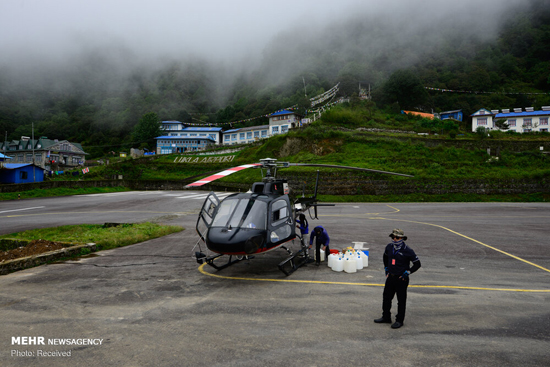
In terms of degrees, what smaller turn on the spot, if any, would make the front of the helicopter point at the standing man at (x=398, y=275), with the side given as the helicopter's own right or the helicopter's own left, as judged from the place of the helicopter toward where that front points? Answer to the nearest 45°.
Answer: approximately 90° to the helicopter's own left

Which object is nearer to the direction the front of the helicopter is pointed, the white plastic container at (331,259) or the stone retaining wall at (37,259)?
the stone retaining wall

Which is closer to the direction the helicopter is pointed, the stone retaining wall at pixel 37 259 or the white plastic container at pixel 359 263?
the stone retaining wall

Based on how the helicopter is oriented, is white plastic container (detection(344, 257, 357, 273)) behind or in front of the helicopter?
behind

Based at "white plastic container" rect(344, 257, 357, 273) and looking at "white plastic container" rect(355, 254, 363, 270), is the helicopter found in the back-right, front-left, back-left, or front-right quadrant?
back-left

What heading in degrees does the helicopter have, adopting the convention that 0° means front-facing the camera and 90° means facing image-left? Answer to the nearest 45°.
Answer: approximately 45°

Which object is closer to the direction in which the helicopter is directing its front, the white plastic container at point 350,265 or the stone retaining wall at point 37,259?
the stone retaining wall

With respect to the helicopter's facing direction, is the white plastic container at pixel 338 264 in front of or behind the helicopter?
behind
